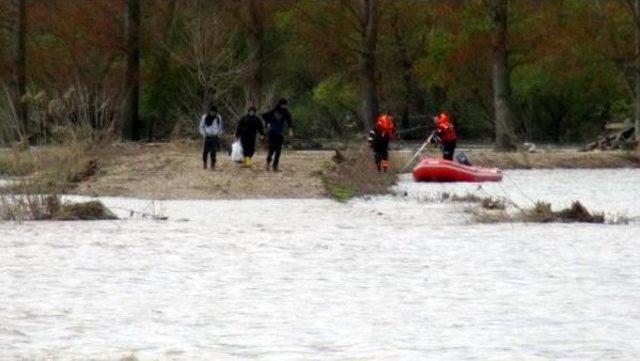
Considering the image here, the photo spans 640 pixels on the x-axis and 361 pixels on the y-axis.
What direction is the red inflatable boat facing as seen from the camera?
to the viewer's left

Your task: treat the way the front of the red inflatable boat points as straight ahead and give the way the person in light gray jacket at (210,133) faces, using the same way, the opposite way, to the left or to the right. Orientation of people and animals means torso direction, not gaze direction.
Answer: to the right

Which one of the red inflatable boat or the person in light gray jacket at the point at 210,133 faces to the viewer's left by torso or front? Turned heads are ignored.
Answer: the red inflatable boat

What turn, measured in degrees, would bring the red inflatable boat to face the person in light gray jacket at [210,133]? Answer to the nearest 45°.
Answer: approximately 45° to its left
